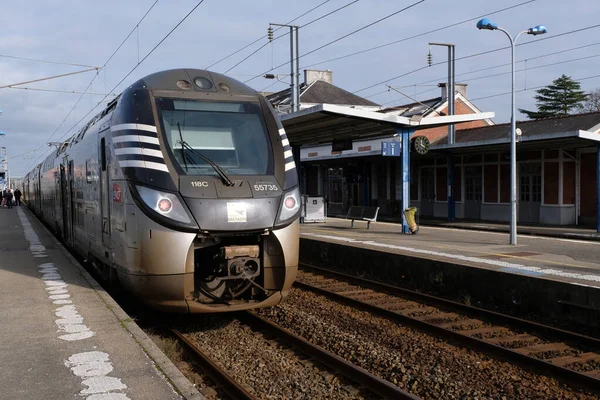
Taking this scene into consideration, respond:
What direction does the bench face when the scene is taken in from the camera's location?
facing the viewer and to the left of the viewer

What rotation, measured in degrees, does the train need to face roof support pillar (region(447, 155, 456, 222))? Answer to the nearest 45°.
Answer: approximately 90° to its left

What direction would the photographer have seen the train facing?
facing the viewer and to the right of the viewer

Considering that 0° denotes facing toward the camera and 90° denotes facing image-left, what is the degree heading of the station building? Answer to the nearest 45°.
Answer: approximately 45°

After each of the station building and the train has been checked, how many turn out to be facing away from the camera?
0

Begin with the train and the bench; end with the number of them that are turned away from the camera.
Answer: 0

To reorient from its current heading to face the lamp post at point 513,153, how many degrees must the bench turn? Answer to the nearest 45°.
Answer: approximately 90° to its left

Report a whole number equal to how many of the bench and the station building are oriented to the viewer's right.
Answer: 0

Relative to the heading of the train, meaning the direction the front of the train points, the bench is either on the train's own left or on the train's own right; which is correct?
on the train's own left

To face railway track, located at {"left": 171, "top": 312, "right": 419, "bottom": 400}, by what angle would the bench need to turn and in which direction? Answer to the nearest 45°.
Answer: approximately 45° to its left
